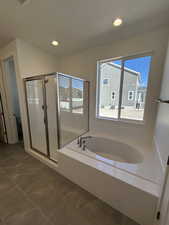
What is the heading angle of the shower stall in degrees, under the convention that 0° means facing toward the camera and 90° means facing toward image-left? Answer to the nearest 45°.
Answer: approximately 45°

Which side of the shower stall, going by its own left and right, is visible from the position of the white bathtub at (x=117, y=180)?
left

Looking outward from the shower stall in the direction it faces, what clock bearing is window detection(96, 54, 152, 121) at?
The window is roughly at 8 o'clock from the shower stall.

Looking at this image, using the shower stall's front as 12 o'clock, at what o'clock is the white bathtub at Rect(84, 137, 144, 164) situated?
The white bathtub is roughly at 8 o'clock from the shower stall.
